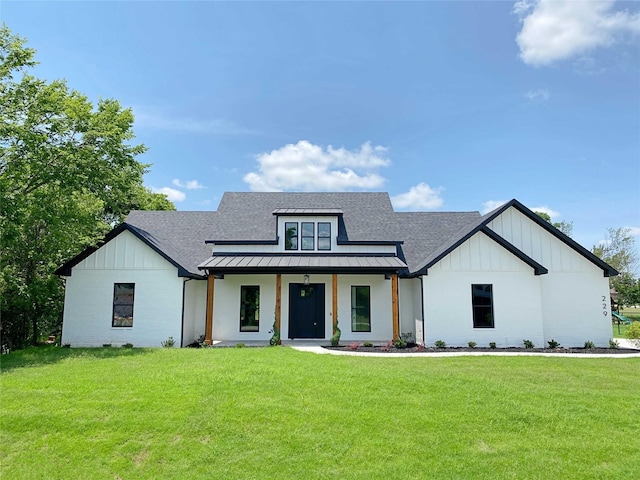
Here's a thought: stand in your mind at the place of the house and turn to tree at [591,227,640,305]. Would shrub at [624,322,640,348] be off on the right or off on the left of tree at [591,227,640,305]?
right

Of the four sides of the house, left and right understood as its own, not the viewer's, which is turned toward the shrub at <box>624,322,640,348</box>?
left

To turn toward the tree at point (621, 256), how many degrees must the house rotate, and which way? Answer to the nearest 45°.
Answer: approximately 135° to its left

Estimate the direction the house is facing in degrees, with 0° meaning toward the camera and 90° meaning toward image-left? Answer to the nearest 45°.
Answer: approximately 0°

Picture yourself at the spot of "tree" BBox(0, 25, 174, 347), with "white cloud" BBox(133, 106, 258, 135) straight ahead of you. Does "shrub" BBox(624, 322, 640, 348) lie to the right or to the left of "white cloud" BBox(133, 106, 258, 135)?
right
